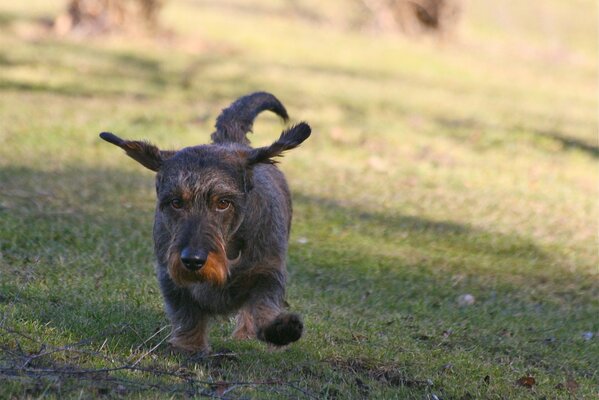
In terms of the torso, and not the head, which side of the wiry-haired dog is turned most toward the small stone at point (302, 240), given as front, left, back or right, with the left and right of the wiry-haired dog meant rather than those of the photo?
back

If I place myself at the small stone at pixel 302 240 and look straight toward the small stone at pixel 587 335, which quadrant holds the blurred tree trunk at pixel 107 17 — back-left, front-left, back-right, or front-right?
back-left

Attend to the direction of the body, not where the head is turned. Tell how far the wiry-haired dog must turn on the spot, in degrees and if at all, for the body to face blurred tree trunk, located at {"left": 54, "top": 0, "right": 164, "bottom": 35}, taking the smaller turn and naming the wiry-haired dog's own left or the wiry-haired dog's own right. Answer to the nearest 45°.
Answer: approximately 180°

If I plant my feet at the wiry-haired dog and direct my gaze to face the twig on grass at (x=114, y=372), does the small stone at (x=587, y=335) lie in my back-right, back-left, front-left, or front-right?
back-left

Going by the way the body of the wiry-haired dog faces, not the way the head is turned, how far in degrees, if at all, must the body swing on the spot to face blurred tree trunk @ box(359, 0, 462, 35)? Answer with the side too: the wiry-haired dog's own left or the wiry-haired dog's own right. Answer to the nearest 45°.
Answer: approximately 180°

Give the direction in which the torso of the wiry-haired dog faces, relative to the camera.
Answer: toward the camera

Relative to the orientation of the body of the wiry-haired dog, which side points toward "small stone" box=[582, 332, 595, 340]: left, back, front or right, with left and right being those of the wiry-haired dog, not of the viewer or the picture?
left

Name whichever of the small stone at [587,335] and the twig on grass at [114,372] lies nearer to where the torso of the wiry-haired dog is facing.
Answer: the twig on grass
